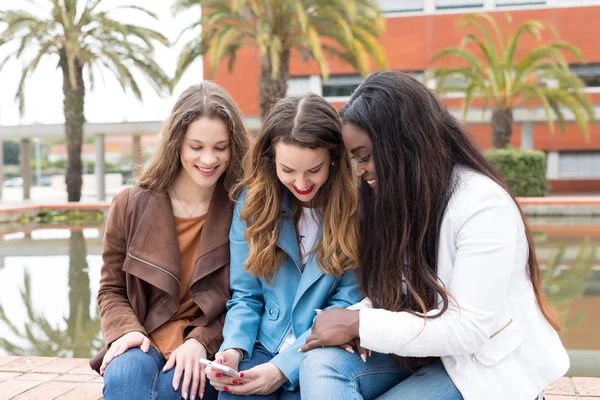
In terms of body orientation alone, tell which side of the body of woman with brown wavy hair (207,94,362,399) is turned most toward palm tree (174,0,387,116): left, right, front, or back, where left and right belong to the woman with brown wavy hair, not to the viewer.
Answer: back

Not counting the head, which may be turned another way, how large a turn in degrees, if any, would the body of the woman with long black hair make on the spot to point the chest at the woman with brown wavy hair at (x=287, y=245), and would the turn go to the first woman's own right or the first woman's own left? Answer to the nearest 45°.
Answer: approximately 45° to the first woman's own right

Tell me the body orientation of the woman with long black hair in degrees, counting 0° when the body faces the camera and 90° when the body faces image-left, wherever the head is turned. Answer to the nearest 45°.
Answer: approximately 90°

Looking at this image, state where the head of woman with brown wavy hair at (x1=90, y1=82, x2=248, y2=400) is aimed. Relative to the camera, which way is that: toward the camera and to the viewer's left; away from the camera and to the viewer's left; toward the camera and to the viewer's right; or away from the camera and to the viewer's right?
toward the camera and to the viewer's right

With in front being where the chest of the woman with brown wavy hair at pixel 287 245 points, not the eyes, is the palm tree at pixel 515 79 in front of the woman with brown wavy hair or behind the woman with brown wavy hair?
behind

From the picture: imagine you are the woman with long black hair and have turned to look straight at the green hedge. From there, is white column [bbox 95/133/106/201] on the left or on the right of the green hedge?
left
